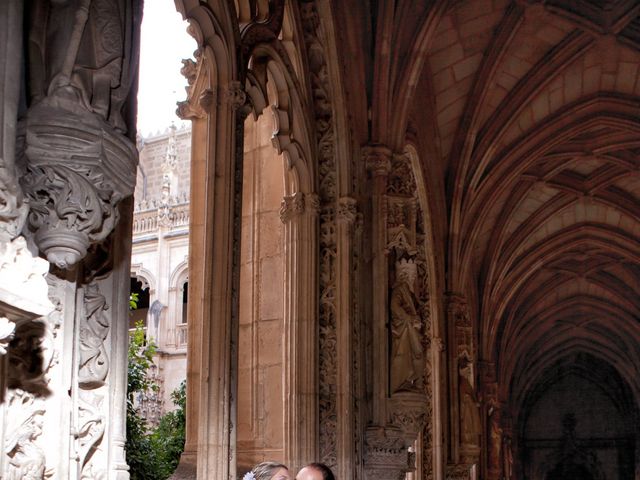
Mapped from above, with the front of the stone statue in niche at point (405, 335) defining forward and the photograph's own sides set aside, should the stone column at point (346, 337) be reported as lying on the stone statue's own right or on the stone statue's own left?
on the stone statue's own right

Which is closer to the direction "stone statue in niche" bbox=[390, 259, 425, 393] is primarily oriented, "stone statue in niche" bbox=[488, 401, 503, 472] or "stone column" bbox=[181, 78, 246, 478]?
the stone column

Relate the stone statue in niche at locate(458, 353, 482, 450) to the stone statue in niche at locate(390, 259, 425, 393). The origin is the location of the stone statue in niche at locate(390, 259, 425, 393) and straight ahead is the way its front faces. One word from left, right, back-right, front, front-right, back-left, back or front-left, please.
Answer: back-left

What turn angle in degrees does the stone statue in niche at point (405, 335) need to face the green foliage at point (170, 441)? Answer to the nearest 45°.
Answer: approximately 180°

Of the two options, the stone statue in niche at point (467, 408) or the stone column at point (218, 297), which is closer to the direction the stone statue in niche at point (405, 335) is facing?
the stone column

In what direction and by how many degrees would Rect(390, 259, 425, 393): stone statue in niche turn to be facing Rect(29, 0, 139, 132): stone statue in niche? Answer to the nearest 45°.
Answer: approximately 45° to its right

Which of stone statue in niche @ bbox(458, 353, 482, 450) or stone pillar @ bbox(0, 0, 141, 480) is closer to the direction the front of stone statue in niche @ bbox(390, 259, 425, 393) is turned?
the stone pillar

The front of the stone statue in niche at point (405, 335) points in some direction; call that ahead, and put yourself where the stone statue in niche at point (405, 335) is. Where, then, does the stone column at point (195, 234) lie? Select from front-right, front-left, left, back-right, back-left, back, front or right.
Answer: right
